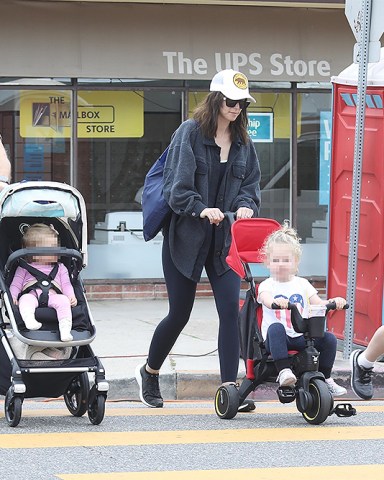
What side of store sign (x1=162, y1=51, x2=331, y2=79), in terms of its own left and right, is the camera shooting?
front

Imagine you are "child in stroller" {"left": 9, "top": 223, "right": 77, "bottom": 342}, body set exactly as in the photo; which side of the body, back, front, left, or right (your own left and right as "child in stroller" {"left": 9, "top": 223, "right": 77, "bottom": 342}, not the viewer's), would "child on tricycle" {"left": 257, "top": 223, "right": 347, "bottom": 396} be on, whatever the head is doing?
left

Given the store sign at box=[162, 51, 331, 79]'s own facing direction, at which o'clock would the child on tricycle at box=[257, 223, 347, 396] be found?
The child on tricycle is roughly at 12 o'clock from the store sign.

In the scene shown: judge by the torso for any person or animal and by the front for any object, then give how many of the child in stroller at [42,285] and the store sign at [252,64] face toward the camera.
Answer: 2

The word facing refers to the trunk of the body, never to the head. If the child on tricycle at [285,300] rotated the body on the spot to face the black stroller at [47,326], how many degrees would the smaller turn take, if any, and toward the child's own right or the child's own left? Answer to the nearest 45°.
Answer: approximately 135° to the child's own right

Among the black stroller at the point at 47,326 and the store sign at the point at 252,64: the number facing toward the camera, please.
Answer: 2

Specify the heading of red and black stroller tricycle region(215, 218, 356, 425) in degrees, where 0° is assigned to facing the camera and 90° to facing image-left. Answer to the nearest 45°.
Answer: approximately 315°

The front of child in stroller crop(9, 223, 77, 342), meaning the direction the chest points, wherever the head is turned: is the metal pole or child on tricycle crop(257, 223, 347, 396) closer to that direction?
the child on tricycle

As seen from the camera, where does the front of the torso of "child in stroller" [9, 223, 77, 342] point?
toward the camera

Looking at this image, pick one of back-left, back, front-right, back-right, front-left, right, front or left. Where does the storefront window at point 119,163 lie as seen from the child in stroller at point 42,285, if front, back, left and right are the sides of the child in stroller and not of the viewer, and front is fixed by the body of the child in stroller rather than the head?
back

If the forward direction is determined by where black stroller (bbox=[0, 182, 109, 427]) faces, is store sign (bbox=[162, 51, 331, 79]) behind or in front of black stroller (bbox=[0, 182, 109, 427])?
behind
